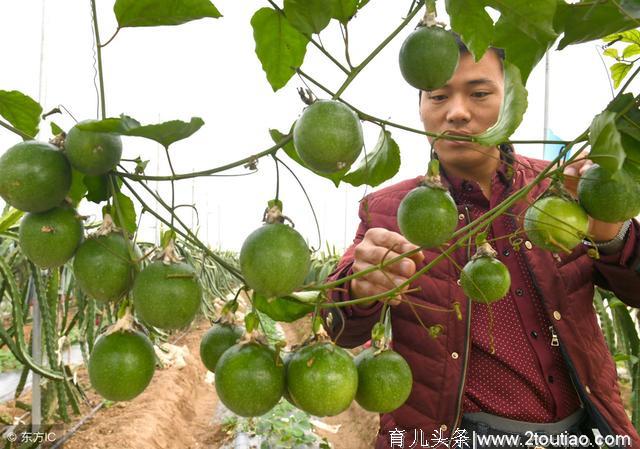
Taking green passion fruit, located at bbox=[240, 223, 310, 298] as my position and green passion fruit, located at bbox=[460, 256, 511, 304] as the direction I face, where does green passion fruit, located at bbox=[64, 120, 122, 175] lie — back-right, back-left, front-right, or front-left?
back-left

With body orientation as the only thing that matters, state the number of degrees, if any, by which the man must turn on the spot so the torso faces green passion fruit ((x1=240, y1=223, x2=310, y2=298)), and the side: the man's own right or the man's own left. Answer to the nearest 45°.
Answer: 0° — they already face it

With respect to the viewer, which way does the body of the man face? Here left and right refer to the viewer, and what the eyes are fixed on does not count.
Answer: facing the viewer

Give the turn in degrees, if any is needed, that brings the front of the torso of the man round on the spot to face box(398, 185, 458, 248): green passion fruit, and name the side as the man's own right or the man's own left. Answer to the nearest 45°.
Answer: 0° — they already face it

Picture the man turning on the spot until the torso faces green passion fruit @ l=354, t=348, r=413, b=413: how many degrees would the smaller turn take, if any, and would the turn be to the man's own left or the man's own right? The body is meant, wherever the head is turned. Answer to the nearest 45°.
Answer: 0° — they already face it

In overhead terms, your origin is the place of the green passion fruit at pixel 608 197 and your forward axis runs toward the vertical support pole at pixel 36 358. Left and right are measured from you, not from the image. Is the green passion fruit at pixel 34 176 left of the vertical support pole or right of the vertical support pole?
left

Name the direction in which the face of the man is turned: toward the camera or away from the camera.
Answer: toward the camera

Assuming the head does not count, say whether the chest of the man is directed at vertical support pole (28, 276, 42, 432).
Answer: no

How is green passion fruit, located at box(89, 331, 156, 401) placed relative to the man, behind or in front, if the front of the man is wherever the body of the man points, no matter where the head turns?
in front

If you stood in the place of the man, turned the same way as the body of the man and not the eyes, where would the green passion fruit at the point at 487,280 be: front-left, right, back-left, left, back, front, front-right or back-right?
front

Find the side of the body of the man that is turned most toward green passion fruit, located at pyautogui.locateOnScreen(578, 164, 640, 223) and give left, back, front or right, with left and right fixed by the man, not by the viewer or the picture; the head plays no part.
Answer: front

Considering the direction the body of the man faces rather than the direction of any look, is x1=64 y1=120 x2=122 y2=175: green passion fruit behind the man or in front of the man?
in front
